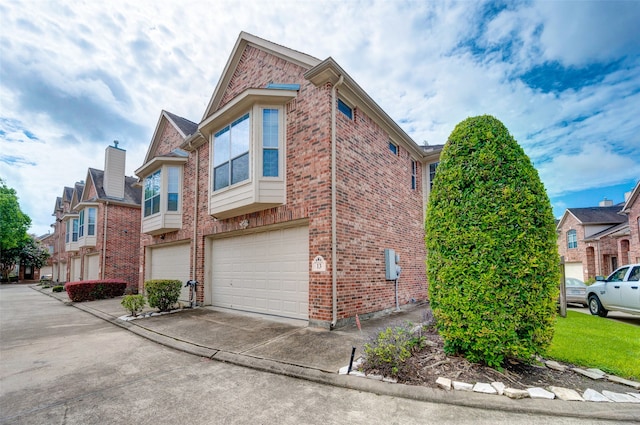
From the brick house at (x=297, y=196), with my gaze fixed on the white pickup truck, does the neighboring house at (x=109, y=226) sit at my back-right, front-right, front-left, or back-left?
back-left

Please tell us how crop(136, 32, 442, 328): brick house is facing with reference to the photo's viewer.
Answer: facing the viewer and to the left of the viewer

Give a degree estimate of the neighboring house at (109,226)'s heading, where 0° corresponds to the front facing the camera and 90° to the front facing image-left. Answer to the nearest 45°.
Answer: approximately 45°

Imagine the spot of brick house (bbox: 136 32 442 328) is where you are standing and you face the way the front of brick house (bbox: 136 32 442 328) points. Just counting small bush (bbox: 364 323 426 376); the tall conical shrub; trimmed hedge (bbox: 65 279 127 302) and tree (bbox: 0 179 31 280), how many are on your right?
2

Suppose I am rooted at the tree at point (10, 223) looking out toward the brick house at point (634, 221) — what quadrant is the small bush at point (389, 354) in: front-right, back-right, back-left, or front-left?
front-right

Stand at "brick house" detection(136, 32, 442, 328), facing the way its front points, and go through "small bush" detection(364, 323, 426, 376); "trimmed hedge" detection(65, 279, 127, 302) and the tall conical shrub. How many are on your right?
1

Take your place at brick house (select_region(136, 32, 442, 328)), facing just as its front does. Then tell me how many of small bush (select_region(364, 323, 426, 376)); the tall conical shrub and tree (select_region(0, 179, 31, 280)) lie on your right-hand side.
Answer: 1

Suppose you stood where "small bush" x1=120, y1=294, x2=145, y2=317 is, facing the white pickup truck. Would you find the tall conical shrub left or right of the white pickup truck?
right

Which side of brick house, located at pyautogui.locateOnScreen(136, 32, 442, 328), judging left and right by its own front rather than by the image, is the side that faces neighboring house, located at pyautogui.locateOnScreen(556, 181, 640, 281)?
back
